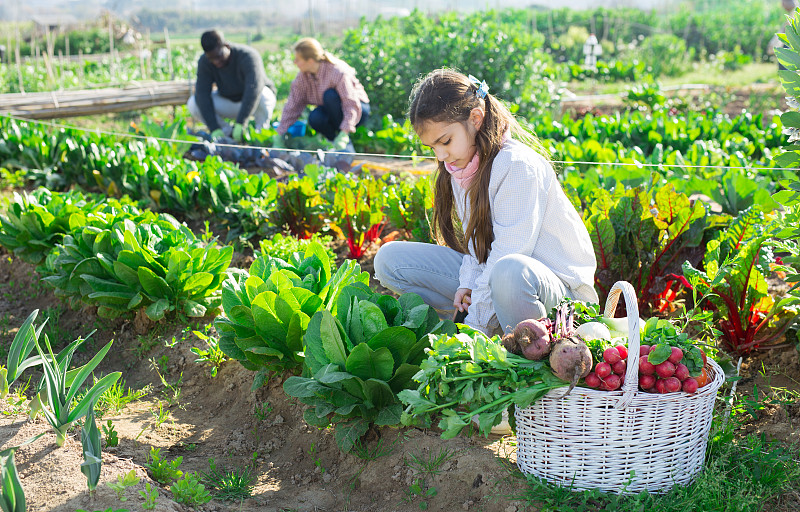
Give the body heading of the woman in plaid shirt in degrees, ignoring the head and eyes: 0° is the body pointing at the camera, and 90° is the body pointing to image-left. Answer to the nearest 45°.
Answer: approximately 45°

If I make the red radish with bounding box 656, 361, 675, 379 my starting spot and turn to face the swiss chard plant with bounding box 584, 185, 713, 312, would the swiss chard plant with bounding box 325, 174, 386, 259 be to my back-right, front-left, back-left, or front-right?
front-left

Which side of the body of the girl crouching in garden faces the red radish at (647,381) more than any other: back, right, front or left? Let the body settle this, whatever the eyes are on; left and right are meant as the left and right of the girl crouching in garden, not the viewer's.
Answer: left

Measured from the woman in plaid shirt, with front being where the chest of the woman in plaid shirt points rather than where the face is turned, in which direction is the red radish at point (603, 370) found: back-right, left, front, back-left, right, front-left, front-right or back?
front-left

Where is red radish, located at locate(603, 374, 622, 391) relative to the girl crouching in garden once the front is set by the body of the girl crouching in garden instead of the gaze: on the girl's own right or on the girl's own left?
on the girl's own left

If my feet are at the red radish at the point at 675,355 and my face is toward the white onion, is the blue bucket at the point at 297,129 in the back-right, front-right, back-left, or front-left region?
front-right

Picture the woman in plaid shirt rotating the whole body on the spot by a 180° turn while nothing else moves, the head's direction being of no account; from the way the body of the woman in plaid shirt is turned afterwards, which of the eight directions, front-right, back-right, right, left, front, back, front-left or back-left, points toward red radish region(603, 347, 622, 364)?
back-right

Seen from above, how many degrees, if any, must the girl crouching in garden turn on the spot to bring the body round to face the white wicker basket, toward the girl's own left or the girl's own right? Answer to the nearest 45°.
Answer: approximately 90° to the girl's own left

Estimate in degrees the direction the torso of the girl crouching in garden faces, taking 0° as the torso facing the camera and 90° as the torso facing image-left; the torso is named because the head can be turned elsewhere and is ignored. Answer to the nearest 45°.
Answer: approximately 45°

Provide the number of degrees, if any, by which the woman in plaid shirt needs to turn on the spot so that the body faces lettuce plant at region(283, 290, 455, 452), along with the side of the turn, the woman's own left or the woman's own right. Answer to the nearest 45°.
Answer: approximately 45° to the woman's own left

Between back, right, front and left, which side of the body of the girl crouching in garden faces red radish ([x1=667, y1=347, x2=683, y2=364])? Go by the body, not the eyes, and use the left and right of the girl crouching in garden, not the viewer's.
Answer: left

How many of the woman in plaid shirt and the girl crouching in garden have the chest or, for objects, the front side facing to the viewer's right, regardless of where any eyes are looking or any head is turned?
0

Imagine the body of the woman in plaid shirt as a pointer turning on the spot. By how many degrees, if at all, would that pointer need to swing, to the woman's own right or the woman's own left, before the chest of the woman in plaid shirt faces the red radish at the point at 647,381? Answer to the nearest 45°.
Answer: approximately 45° to the woman's own left

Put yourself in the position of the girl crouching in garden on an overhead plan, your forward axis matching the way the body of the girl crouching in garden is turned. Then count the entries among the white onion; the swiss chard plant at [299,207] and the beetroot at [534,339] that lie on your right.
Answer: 1

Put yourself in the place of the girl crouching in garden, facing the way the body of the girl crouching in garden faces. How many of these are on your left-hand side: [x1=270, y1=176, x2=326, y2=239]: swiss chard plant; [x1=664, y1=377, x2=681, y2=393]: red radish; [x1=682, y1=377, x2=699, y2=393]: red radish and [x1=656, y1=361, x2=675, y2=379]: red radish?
3

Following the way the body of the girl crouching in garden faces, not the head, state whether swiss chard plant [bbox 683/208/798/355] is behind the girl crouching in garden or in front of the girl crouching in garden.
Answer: behind
